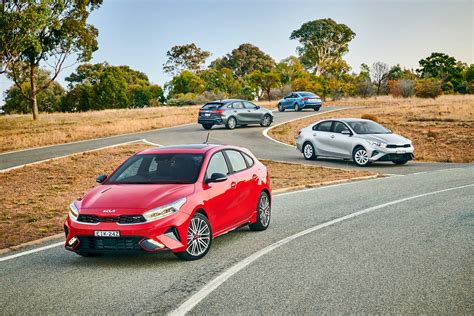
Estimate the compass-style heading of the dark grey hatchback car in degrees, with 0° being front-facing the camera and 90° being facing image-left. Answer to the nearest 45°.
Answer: approximately 225°

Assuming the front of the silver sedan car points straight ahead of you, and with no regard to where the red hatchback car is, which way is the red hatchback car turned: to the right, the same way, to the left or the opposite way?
to the right

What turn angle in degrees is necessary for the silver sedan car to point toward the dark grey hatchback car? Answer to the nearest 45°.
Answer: approximately 180°

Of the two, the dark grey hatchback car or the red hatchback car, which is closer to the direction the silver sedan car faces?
the red hatchback car

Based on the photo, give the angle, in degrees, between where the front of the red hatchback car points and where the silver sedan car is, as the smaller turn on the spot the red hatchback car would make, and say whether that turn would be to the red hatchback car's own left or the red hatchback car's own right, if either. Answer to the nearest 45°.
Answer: approximately 180°

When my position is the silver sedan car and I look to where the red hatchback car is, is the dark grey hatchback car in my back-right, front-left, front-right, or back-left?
back-right

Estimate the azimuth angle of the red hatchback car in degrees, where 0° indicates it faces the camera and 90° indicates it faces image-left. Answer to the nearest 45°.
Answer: approximately 45°

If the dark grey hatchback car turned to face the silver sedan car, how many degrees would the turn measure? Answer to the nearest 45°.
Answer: approximately 135° to its right

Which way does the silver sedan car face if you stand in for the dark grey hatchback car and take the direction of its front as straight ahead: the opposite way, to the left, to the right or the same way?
to the right

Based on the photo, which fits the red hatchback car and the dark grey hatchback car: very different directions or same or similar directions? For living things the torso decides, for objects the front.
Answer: very different directions

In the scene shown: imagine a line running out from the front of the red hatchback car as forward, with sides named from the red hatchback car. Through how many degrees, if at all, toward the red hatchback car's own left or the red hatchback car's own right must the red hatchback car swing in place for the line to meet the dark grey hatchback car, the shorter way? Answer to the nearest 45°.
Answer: approximately 135° to the red hatchback car's own right
